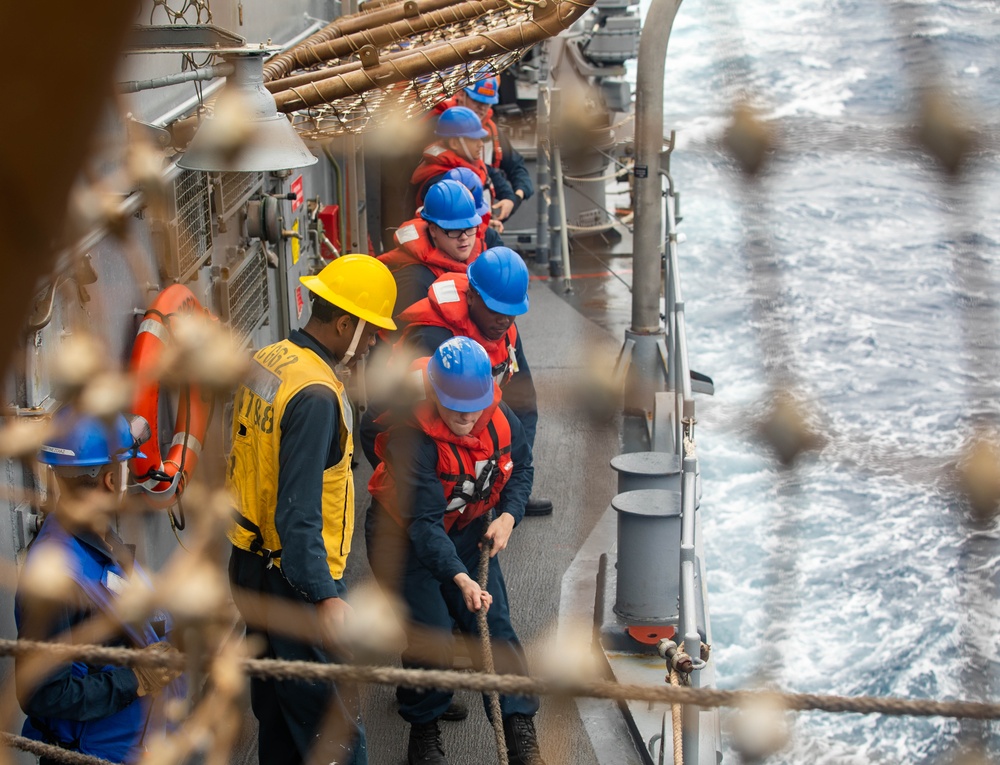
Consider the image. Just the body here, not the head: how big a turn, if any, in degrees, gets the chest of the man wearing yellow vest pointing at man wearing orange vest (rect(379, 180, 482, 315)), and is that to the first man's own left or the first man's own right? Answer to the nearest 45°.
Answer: approximately 45° to the first man's own left

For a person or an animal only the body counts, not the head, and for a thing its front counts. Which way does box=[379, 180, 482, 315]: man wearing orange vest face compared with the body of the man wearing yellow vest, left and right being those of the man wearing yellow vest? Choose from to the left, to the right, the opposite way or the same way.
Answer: to the right

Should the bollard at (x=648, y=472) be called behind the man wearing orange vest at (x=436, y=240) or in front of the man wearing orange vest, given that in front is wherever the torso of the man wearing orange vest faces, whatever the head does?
in front

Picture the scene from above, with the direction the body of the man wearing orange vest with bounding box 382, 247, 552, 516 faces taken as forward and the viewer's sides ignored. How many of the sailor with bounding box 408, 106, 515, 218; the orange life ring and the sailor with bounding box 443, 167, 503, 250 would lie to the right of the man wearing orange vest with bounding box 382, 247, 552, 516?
1

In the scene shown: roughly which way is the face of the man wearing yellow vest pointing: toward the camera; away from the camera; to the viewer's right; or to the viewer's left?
to the viewer's right

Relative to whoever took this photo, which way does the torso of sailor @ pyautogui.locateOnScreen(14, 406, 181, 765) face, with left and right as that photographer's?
facing to the right of the viewer

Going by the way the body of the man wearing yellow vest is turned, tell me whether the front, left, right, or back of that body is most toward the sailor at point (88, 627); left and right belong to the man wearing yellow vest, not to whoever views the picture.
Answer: back

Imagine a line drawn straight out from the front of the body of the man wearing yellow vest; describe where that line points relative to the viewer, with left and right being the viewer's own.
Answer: facing away from the viewer and to the right of the viewer

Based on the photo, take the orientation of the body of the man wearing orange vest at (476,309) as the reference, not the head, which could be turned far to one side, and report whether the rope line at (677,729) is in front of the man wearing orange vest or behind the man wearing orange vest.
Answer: in front

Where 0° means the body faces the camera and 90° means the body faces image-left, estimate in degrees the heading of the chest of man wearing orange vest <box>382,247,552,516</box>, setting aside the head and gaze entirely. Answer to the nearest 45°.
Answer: approximately 315°

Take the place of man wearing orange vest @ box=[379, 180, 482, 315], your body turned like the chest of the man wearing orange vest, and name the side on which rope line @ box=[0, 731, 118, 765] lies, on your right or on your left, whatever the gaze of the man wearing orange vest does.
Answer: on your right

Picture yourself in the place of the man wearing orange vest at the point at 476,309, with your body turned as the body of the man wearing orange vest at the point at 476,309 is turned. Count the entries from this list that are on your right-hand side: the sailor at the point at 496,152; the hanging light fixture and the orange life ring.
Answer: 2
